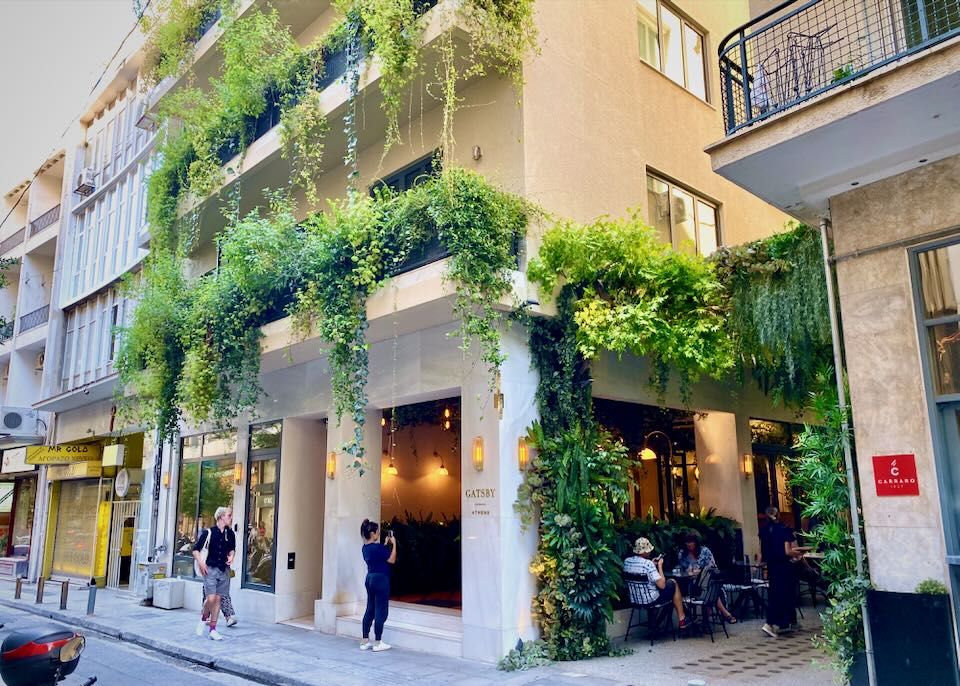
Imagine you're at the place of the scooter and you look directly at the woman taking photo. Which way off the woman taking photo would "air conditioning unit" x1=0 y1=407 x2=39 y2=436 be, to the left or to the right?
left

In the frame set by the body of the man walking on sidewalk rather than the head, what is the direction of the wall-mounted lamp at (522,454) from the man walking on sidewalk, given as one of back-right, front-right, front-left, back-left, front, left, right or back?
front

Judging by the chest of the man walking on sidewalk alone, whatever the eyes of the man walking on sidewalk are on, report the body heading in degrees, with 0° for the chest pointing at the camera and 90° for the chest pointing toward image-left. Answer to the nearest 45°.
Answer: approximately 315°

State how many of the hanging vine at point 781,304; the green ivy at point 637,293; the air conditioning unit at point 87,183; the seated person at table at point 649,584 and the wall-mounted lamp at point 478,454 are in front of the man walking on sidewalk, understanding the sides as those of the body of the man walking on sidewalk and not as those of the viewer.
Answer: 4

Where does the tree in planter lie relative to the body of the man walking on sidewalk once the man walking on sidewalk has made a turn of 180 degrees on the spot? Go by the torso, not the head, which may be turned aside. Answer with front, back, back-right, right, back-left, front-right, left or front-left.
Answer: back

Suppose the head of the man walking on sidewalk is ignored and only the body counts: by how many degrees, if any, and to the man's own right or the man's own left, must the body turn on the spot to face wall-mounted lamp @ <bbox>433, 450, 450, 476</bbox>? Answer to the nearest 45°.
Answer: approximately 90° to the man's own left

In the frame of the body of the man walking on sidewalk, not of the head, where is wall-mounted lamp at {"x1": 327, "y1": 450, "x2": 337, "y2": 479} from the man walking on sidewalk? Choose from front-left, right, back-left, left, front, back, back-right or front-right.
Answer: front-left

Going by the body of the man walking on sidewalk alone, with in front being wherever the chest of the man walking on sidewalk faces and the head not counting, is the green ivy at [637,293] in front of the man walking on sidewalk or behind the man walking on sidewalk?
in front

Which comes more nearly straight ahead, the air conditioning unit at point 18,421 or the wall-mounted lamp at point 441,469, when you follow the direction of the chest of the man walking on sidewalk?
the wall-mounted lamp

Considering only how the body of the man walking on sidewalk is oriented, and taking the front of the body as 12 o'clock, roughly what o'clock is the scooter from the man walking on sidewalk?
The scooter is roughly at 2 o'clock from the man walking on sidewalk.

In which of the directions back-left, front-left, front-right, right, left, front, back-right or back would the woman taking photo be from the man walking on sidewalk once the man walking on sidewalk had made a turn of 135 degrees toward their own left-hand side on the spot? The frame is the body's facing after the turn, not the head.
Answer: back-right

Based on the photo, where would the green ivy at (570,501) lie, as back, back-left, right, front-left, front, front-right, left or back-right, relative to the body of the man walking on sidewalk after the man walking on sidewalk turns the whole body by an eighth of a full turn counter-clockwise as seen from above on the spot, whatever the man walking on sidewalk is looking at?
front-right

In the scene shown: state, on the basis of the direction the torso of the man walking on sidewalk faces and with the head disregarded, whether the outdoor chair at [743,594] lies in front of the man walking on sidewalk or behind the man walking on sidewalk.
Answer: in front
